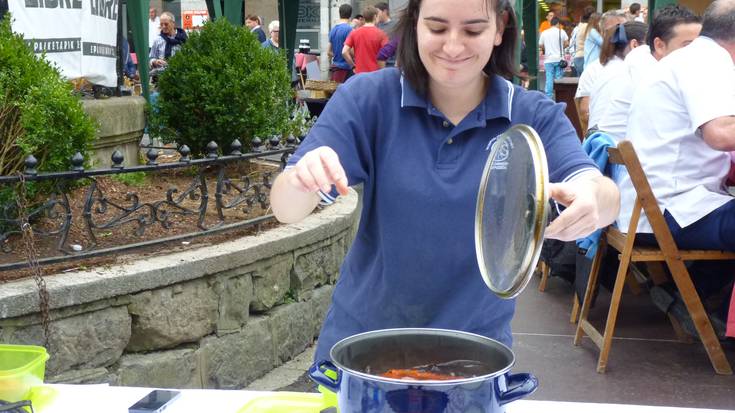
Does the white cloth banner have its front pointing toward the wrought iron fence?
yes

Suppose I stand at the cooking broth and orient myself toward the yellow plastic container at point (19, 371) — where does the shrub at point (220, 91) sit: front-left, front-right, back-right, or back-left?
front-right

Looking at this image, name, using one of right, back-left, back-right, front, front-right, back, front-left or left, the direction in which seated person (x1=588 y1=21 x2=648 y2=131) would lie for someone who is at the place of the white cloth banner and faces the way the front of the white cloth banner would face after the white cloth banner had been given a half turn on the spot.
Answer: right

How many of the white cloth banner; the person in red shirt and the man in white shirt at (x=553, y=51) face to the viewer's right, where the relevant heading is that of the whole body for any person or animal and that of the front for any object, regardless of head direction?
0

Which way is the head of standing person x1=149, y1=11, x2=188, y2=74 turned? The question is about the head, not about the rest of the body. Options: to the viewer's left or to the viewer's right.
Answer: to the viewer's left

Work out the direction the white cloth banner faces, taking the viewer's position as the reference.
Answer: facing the viewer

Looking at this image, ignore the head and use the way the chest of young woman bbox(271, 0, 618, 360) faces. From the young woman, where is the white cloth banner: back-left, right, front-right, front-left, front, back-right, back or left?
back-right

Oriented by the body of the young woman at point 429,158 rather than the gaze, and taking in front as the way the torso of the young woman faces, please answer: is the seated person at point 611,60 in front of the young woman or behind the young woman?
behind

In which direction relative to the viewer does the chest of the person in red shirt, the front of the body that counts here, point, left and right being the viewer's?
facing away from the viewer
